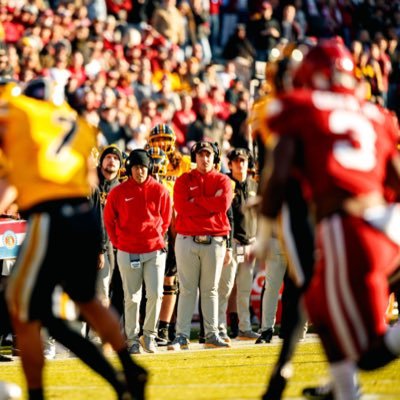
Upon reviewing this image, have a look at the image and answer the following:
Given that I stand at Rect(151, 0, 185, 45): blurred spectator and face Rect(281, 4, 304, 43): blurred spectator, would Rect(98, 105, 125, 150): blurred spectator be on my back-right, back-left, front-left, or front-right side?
back-right

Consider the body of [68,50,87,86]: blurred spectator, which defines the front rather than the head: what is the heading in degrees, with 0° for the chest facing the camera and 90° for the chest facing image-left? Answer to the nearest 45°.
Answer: approximately 0°

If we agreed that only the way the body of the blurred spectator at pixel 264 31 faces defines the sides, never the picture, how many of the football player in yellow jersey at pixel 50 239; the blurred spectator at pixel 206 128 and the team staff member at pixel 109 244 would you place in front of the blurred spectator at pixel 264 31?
3

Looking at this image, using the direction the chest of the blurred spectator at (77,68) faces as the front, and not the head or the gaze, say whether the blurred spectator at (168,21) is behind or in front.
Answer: behind

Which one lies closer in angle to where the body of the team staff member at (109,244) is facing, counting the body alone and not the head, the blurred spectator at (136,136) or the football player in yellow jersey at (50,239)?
the football player in yellow jersey

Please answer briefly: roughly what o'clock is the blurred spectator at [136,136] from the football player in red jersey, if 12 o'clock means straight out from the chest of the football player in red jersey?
The blurred spectator is roughly at 1 o'clock from the football player in red jersey.

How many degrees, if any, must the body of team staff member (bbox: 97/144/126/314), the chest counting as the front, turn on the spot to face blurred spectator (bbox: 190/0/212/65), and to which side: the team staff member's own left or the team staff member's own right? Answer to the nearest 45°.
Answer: approximately 180°

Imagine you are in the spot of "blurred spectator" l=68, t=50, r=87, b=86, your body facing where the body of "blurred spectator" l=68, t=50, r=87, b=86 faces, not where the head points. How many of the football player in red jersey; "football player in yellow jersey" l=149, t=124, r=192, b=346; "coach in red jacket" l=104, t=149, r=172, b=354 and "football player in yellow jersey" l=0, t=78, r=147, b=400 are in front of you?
4

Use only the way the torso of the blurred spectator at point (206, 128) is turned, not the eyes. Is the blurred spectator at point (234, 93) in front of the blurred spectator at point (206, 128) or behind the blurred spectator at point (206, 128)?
behind

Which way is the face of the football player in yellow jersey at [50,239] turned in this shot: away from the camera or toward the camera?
away from the camera

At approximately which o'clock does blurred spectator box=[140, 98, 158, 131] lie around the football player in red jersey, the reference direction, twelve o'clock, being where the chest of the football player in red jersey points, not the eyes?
The blurred spectator is roughly at 1 o'clock from the football player in red jersey.

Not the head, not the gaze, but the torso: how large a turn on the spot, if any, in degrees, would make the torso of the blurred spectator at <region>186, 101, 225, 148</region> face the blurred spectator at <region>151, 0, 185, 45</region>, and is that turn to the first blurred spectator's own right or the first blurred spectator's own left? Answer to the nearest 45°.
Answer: approximately 180°
